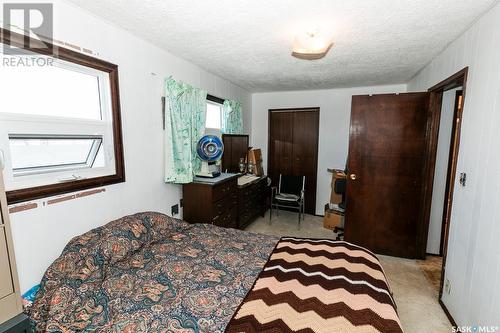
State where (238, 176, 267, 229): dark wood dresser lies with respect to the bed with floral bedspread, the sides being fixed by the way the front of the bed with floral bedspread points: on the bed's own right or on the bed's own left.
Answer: on the bed's own left

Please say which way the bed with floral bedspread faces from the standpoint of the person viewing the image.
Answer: facing to the right of the viewer

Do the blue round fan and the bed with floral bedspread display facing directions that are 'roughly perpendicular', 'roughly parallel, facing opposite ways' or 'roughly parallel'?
roughly perpendicular

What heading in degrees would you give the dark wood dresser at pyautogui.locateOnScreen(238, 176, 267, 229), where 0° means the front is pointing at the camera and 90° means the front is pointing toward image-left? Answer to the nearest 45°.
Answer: approximately 315°

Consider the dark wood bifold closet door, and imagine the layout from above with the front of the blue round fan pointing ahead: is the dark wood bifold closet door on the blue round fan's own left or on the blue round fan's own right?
on the blue round fan's own left

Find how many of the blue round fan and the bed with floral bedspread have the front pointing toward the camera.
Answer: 1

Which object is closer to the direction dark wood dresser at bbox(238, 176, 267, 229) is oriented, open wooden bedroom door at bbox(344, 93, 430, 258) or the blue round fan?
the open wooden bedroom door

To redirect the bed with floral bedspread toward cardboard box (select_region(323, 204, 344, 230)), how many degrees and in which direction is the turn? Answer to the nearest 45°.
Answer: approximately 45° to its left

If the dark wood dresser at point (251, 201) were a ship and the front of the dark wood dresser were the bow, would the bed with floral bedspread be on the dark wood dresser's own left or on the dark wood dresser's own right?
on the dark wood dresser's own right

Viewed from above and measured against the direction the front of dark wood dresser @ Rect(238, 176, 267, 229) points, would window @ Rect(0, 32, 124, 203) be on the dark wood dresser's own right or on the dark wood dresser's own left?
on the dark wood dresser's own right

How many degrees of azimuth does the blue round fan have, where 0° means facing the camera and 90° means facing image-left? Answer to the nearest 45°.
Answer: approximately 0°
